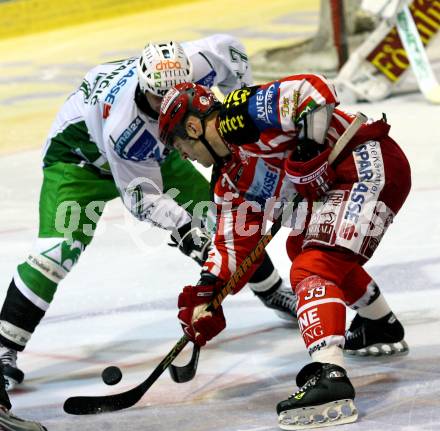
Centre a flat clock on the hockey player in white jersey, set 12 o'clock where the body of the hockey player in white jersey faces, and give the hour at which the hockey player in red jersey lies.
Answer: The hockey player in red jersey is roughly at 12 o'clock from the hockey player in white jersey.

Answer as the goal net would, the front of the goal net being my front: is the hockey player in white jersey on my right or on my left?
on my right

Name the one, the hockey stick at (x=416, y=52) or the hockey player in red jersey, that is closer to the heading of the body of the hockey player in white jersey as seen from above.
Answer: the hockey player in red jersey

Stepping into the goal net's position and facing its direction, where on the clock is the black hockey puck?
The black hockey puck is roughly at 2 o'clock from the goal net.

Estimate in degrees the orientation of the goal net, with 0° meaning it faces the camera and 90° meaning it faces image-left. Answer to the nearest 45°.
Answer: approximately 315°

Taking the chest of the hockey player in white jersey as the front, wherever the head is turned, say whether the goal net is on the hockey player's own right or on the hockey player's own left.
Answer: on the hockey player's own left

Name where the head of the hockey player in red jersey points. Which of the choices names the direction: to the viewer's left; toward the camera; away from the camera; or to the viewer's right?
to the viewer's left

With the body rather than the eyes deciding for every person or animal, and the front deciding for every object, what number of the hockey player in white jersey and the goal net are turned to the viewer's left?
0

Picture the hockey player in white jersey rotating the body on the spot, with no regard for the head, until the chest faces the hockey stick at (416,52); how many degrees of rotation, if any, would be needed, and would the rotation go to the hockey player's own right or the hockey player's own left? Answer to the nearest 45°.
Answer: approximately 90° to the hockey player's own left

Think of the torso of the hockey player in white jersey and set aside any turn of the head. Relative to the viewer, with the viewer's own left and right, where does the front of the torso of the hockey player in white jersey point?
facing the viewer and to the right of the viewer

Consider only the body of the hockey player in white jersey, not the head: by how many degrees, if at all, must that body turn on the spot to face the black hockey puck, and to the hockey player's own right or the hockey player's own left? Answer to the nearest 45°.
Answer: approximately 45° to the hockey player's own right

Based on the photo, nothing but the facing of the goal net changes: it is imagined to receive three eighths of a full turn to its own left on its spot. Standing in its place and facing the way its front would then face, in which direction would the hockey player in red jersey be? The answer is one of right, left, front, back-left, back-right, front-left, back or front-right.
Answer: back

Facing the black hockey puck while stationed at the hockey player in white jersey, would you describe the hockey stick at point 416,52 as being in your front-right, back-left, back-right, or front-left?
back-left

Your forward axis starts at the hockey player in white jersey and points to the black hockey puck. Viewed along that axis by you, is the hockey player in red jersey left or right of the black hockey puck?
left
